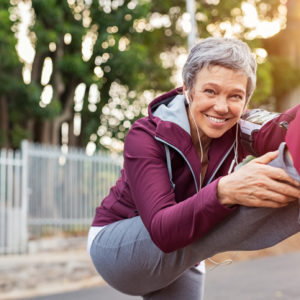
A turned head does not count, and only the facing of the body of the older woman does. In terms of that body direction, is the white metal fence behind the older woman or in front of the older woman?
behind

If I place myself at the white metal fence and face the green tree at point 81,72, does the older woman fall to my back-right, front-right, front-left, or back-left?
back-right

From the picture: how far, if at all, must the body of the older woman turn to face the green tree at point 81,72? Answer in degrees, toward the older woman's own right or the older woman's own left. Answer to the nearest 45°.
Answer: approximately 135° to the older woman's own left

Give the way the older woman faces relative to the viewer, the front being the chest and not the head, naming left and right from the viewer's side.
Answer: facing the viewer and to the right of the viewer
